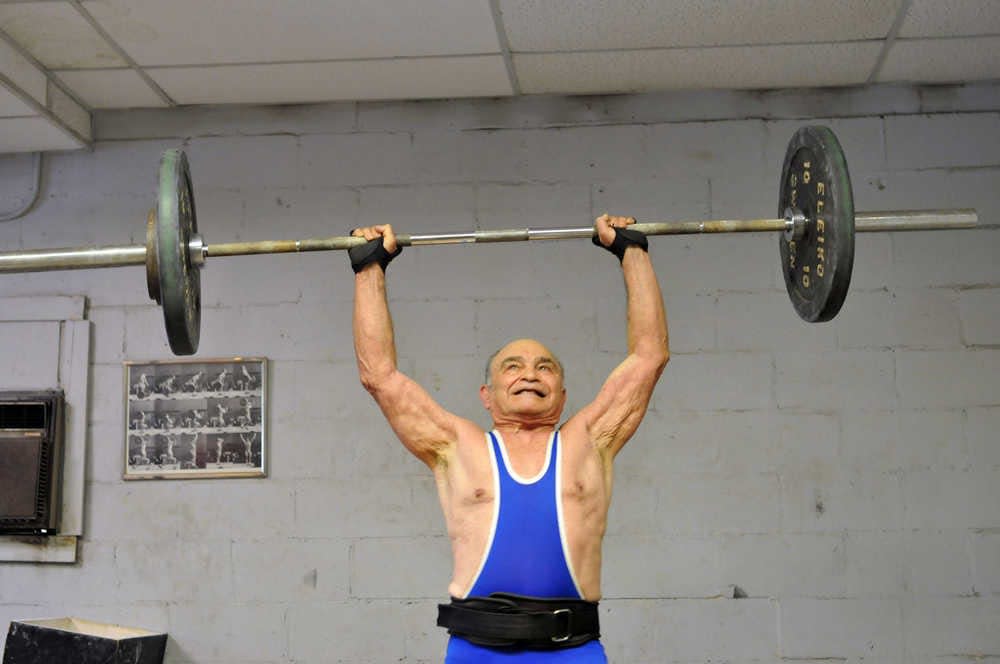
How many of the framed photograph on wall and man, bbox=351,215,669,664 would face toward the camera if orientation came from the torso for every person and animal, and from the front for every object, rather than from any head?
2

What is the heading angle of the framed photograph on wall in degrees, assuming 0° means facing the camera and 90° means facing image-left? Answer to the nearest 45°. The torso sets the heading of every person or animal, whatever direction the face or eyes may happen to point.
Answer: approximately 0°

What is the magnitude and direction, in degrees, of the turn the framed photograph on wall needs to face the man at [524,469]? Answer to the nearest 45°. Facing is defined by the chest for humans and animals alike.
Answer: approximately 45° to its left

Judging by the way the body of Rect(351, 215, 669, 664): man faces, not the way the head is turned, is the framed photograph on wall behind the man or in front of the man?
behind
